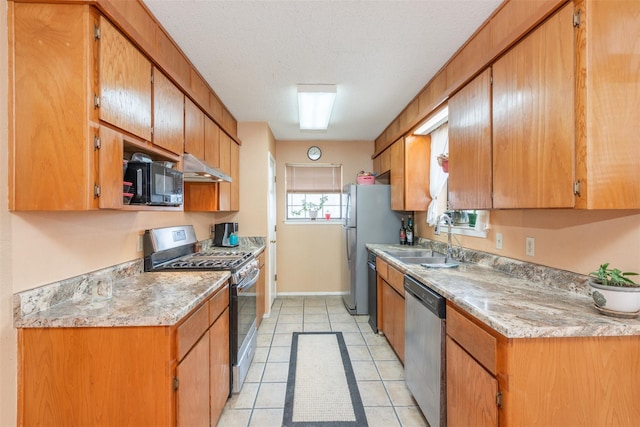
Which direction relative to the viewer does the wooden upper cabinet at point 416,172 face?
to the viewer's left

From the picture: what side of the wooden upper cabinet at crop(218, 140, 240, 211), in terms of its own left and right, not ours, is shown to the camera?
right

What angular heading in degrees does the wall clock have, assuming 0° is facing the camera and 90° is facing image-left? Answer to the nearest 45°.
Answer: approximately 0°

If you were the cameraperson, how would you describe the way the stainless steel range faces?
facing to the right of the viewer

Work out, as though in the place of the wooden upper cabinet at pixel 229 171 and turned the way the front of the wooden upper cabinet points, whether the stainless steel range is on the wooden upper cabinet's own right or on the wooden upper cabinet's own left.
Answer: on the wooden upper cabinet's own right

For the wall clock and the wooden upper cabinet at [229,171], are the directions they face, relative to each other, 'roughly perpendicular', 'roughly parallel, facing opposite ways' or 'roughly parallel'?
roughly perpendicular

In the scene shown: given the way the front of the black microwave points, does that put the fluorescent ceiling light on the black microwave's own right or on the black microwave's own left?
on the black microwave's own left

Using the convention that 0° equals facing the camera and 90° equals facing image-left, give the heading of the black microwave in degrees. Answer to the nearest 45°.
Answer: approximately 315°

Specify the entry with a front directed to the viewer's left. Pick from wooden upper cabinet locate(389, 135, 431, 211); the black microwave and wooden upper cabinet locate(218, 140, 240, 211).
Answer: wooden upper cabinet locate(389, 135, 431, 211)

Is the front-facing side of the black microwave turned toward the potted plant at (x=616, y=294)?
yes

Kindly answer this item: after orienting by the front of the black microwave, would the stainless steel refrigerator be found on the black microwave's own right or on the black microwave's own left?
on the black microwave's own left

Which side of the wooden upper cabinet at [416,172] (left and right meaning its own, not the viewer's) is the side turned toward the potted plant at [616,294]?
left

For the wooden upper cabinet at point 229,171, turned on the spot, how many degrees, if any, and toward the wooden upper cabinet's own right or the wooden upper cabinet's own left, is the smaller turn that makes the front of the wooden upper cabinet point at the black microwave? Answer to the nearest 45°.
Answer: approximately 90° to the wooden upper cabinet's own right

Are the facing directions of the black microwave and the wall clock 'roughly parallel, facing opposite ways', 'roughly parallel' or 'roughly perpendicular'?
roughly perpendicular

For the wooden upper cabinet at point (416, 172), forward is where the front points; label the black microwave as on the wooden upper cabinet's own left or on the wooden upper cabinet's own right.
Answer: on the wooden upper cabinet's own left
